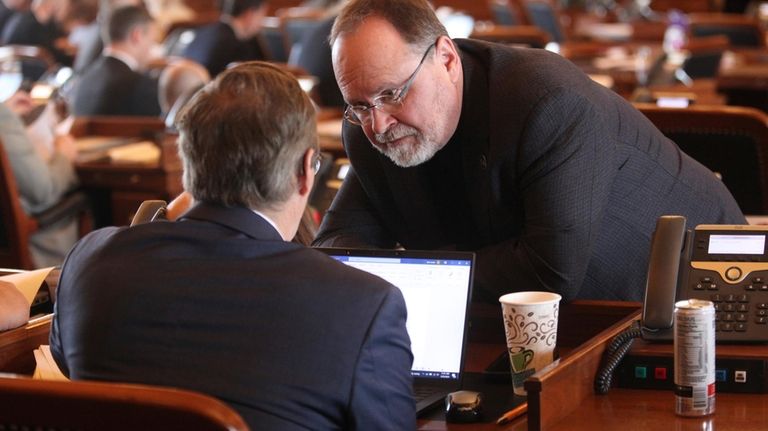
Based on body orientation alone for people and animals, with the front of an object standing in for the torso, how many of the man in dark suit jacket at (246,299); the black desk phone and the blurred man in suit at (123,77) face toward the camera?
1

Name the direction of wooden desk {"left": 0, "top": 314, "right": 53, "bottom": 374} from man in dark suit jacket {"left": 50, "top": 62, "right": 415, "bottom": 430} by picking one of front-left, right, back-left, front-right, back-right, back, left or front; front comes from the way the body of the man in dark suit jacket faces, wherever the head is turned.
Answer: left

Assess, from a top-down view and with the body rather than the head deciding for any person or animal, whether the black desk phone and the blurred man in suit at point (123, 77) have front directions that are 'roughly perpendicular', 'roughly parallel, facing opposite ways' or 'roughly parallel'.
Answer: roughly parallel, facing opposite ways

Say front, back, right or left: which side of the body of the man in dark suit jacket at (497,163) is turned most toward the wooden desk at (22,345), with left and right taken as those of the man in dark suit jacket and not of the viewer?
front

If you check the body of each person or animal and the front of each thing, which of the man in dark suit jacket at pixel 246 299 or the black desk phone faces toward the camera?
the black desk phone

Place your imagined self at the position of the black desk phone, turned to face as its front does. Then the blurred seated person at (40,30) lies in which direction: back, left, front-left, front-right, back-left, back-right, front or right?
back-right

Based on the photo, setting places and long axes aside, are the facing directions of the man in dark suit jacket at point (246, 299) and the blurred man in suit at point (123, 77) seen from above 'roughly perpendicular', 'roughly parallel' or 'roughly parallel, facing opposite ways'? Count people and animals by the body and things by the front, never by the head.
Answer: roughly parallel

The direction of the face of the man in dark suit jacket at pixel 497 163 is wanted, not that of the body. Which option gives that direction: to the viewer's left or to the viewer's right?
to the viewer's left

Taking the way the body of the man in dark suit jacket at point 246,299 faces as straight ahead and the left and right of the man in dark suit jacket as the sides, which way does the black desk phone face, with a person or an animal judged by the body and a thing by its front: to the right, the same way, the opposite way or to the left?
the opposite way

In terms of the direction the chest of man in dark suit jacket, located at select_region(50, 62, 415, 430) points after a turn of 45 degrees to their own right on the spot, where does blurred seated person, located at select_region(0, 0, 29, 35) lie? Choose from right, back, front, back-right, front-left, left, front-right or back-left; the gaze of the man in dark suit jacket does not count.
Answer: left

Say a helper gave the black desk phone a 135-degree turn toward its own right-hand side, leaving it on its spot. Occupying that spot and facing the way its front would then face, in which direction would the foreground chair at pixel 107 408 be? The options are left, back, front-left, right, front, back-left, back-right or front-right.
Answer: left

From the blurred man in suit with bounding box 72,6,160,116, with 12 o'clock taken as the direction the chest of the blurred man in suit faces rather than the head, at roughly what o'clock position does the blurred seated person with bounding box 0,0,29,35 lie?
The blurred seated person is roughly at 10 o'clock from the blurred man in suit.

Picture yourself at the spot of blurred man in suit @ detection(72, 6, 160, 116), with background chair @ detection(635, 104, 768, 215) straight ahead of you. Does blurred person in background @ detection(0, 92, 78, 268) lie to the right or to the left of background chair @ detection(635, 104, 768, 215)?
right

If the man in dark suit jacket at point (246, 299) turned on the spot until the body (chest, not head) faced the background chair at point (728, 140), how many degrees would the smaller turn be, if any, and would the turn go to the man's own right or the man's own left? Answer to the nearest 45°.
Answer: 0° — they already face it

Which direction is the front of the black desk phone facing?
toward the camera

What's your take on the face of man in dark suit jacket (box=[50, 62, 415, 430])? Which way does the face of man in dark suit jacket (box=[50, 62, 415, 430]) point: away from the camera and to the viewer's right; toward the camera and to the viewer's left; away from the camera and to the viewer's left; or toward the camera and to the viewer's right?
away from the camera and to the viewer's right
